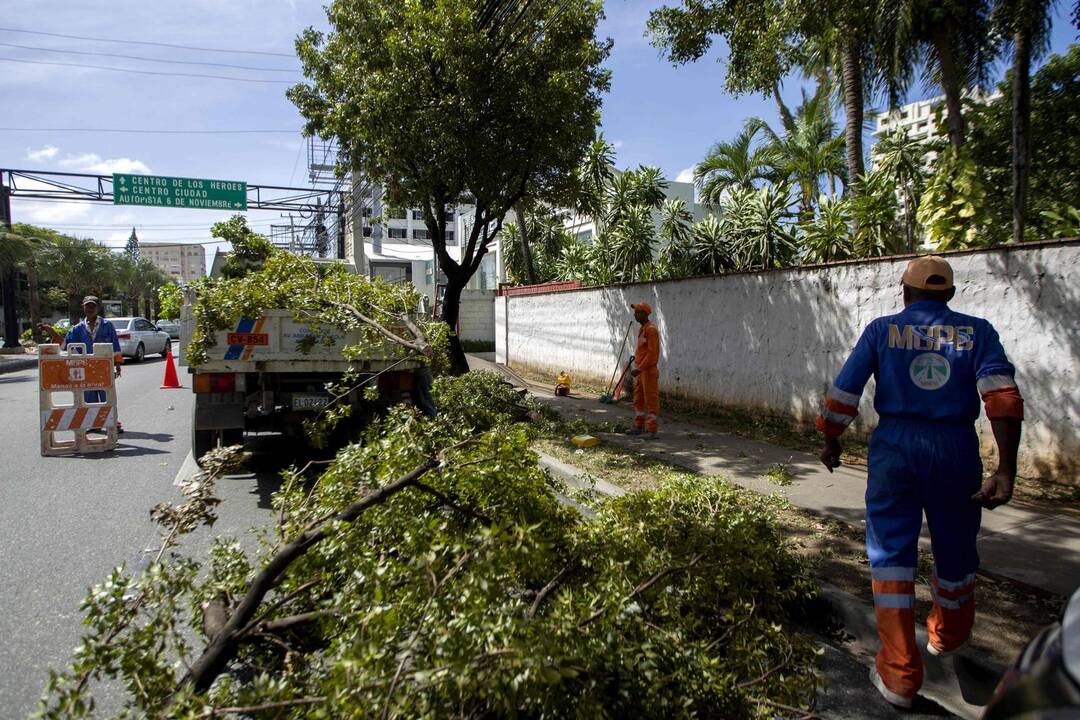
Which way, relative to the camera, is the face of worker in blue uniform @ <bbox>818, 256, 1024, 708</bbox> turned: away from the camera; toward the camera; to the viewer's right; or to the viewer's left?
away from the camera

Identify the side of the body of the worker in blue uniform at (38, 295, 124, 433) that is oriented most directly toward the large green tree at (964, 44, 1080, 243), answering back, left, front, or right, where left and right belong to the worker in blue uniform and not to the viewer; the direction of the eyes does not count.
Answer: left

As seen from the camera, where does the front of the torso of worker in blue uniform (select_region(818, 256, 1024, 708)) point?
away from the camera

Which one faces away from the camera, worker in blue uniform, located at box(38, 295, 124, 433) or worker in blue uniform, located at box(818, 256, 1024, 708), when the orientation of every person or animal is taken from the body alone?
worker in blue uniform, located at box(818, 256, 1024, 708)

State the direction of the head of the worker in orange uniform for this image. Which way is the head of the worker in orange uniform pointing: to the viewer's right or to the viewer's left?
to the viewer's left

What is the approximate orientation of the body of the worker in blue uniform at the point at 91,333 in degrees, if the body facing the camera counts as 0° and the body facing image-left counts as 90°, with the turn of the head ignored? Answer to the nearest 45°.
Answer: approximately 0°

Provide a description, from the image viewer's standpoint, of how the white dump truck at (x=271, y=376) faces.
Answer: facing away from the viewer
